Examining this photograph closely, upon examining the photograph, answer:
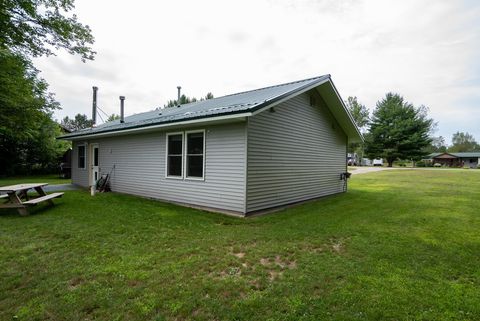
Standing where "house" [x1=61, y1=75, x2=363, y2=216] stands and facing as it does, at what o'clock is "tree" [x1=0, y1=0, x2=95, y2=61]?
The tree is roughly at 2 o'clock from the house.

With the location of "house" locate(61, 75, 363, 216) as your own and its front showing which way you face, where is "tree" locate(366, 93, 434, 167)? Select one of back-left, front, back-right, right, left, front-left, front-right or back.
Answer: back

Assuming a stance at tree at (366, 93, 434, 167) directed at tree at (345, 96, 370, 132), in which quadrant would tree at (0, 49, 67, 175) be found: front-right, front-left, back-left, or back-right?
back-left

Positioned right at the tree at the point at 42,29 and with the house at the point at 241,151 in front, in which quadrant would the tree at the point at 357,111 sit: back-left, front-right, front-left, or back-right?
front-left
